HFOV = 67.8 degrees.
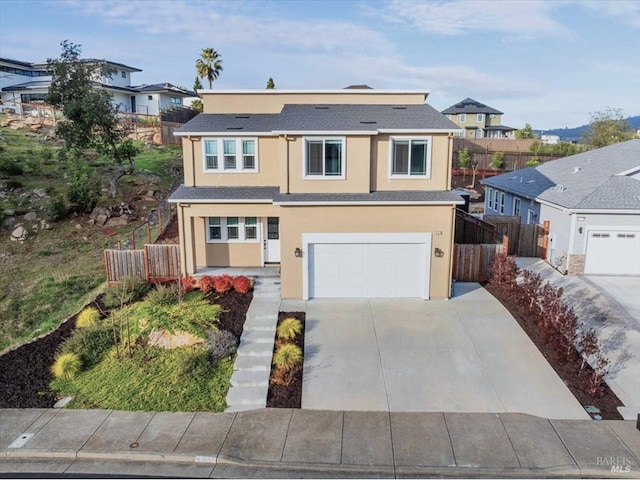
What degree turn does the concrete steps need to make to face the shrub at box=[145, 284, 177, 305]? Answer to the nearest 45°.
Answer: approximately 135° to its right

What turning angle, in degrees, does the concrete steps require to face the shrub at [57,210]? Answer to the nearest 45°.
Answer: approximately 135° to its right

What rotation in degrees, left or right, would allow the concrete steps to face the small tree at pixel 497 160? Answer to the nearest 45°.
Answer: approximately 135° to its left

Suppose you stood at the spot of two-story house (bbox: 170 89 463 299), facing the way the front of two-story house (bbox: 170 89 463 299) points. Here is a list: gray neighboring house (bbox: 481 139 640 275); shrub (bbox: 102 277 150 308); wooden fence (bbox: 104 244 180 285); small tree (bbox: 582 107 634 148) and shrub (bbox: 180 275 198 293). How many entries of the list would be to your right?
3

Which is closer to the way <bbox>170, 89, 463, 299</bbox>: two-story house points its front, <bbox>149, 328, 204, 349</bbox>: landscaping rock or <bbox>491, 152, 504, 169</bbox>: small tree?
the landscaping rock

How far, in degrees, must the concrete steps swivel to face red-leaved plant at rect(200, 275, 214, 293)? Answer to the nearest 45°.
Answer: approximately 180°

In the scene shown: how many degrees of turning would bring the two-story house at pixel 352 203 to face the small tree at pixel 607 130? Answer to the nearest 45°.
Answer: approximately 135° to its left

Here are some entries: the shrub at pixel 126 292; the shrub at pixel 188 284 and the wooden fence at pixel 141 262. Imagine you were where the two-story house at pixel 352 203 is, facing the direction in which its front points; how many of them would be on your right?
3

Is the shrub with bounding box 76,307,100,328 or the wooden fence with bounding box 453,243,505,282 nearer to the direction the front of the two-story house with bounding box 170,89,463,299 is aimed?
the shrub

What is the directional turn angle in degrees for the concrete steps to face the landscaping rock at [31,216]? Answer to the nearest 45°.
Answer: approximately 135° to its right

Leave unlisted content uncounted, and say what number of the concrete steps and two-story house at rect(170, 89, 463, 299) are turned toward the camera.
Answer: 2

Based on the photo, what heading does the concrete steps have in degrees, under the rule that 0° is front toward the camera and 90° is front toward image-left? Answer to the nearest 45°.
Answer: approximately 0°

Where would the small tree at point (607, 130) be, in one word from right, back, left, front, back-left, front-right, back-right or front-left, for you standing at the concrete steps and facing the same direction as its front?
back-left
